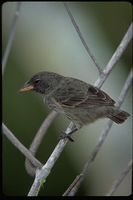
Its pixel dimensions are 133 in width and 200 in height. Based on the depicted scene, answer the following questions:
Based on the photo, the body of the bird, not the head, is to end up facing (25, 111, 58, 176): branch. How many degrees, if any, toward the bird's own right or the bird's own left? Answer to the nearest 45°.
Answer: approximately 45° to the bird's own left

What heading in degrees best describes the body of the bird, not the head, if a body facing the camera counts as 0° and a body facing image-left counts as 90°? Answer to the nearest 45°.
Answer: approximately 90°
